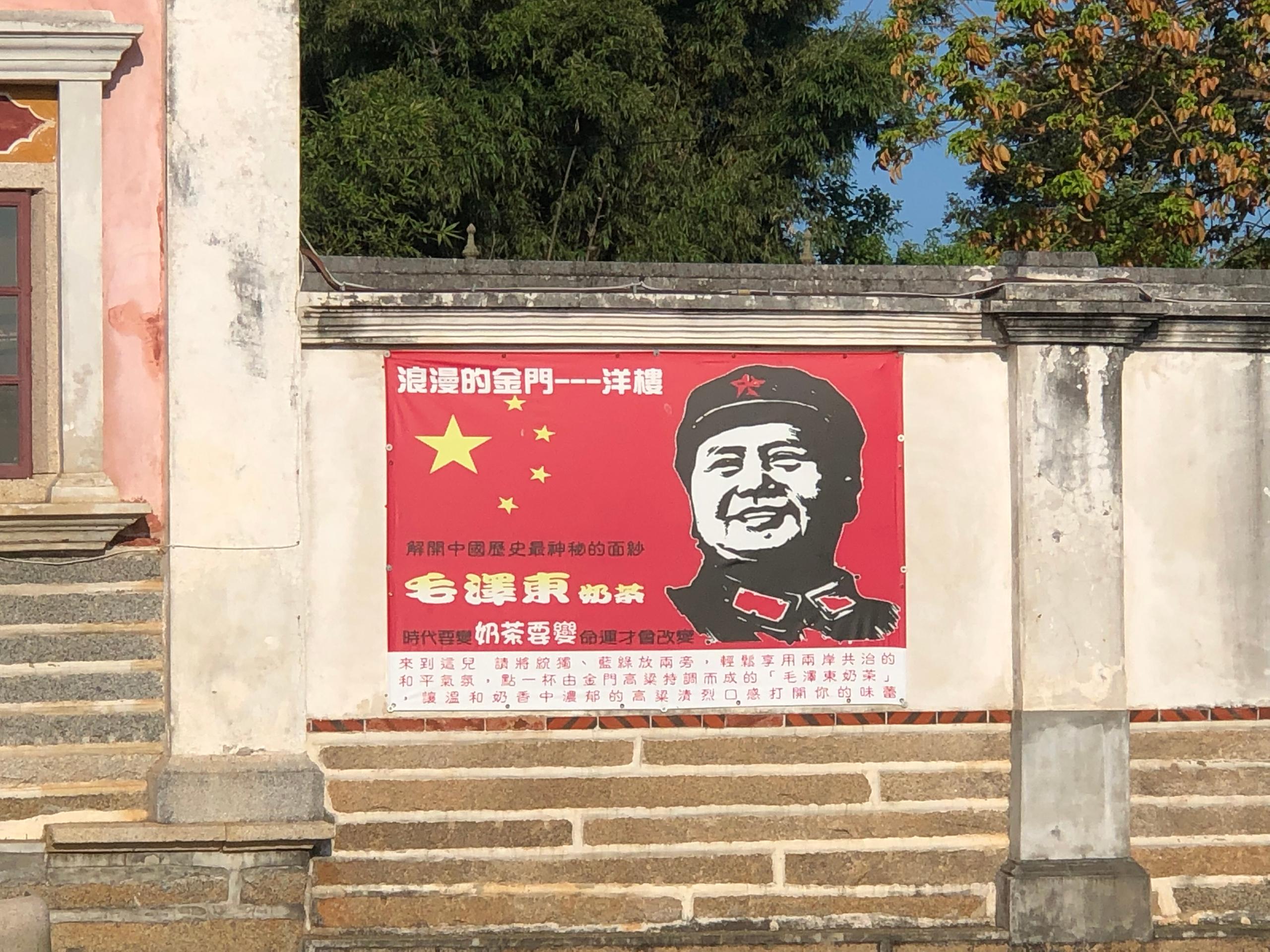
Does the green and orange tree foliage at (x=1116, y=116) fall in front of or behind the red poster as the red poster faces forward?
behind

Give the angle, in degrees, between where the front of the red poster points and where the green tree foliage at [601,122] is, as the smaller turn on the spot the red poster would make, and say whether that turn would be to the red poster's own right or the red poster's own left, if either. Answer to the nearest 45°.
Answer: approximately 180°

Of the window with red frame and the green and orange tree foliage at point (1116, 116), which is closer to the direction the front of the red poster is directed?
the window with red frame

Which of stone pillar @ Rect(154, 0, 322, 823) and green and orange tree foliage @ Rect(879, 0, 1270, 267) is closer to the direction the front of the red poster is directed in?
the stone pillar

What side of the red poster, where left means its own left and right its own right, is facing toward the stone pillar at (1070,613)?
left

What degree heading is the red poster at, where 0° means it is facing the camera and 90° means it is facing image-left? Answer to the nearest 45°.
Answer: approximately 0°

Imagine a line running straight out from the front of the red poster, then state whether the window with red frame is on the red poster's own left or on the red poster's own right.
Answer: on the red poster's own right

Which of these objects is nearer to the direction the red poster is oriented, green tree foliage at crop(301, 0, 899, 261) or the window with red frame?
the window with red frame

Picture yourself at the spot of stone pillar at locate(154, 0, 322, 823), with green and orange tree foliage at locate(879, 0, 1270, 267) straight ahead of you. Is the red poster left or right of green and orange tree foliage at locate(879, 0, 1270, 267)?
right
